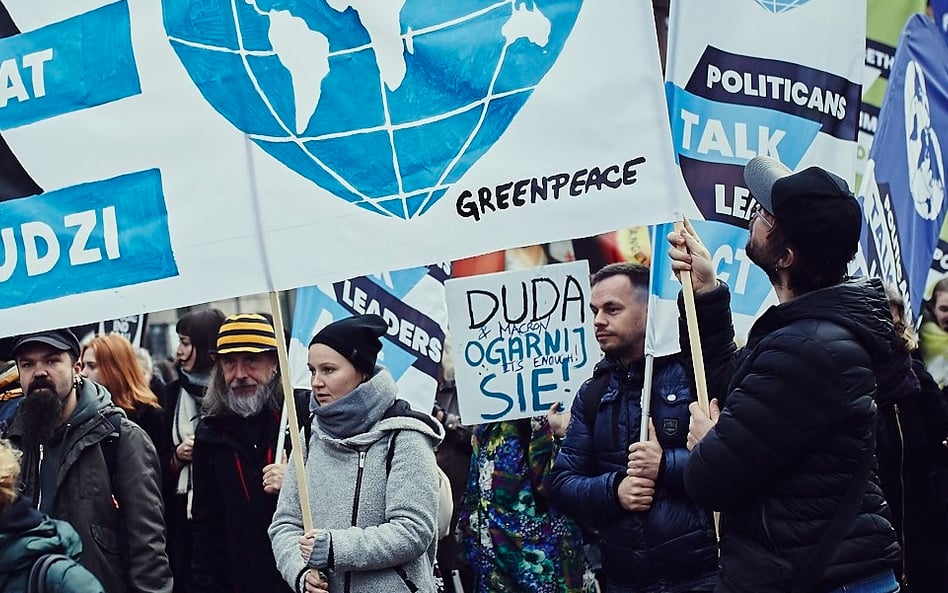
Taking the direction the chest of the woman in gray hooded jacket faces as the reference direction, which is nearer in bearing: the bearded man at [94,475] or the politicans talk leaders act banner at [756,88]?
the bearded man

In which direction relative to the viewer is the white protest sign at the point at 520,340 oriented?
toward the camera

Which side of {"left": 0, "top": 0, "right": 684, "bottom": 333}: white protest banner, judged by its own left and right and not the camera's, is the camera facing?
front

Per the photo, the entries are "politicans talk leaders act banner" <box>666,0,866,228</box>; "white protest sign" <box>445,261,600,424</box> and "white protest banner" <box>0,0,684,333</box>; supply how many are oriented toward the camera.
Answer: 3

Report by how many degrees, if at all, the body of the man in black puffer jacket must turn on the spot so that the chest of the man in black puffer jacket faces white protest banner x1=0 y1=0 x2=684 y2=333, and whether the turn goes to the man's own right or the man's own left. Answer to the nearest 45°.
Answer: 0° — they already face it

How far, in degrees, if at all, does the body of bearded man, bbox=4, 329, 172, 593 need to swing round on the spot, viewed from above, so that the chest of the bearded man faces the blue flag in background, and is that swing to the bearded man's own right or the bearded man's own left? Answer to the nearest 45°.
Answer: approximately 135° to the bearded man's own left

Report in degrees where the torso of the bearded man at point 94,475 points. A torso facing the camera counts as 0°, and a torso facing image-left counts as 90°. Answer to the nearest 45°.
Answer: approximately 45°

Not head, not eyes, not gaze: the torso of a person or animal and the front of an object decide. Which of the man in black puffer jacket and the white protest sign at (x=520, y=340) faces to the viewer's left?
the man in black puffer jacket

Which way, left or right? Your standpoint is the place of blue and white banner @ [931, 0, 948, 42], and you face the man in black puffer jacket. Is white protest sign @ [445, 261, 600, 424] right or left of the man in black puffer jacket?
right

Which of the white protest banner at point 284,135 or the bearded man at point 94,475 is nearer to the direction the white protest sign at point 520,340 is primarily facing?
the white protest banner

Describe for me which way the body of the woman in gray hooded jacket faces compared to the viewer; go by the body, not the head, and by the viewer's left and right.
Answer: facing the viewer and to the left of the viewer

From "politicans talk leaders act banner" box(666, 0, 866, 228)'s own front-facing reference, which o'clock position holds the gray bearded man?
The gray bearded man is roughly at 3 o'clock from the politicans talk leaders act banner.

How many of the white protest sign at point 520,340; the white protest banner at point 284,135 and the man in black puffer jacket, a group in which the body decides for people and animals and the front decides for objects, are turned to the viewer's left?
1

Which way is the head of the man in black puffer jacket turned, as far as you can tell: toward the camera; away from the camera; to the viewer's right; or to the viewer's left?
to the viewer's left
